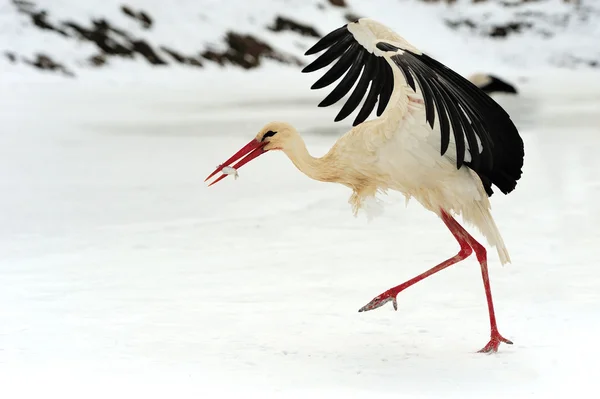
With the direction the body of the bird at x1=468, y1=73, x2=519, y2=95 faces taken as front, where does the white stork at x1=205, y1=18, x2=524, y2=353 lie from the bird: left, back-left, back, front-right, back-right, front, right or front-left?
left

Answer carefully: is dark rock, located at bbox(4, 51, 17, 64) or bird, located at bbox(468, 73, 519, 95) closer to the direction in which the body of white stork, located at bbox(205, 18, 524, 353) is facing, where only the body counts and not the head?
the dark rock

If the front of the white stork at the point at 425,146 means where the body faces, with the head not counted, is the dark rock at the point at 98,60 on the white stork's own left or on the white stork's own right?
on the white stork's own right

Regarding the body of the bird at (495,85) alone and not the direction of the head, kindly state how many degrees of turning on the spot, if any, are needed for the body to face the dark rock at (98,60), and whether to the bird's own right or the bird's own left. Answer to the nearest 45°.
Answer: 0° — it already faces it

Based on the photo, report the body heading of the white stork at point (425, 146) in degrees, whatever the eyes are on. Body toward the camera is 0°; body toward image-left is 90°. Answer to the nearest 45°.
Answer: approximately 90°

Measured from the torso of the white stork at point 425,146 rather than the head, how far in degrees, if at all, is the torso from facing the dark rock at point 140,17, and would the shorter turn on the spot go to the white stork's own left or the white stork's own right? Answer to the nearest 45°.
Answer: approximately 90° to the white stork's own right

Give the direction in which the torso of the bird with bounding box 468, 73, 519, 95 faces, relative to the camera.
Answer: to the viewer's left

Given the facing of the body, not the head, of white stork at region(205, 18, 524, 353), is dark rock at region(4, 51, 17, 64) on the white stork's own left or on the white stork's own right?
on the white stork's own right

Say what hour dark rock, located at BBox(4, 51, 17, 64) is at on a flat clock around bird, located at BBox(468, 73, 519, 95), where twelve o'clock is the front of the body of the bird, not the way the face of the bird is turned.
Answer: The dark rock is roughly at 12 o'clock from the bird.

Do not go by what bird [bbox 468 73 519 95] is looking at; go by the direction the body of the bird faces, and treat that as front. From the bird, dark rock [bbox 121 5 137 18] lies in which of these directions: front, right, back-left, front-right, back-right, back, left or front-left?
front-right

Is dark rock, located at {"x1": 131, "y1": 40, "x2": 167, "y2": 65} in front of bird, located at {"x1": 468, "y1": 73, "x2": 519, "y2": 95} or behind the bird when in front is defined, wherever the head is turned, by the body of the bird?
in front

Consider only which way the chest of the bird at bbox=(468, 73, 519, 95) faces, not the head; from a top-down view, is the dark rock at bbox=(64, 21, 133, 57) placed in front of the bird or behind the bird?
in front

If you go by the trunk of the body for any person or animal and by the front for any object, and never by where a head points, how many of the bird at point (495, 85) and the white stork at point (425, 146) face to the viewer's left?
2
